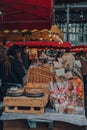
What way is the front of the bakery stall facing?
toward the camera

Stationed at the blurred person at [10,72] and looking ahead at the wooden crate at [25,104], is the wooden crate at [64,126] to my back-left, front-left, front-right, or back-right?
front-left
